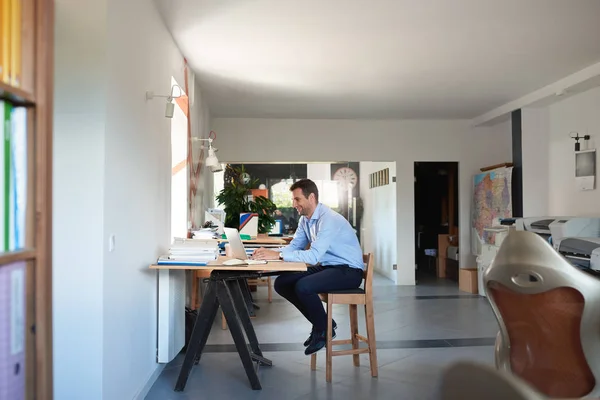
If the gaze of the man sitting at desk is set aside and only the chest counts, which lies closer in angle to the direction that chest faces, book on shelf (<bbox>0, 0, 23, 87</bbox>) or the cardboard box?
the book on shelf

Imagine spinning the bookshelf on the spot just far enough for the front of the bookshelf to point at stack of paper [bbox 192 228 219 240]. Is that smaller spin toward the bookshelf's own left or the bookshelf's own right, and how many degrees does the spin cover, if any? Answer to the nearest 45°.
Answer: approximately 90° to the bookshelf's own left

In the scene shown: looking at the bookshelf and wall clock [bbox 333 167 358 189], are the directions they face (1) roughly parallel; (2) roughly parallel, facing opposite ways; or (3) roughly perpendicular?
roughly perpendicular

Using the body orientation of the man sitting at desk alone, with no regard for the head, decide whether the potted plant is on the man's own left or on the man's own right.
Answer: on the man's own right

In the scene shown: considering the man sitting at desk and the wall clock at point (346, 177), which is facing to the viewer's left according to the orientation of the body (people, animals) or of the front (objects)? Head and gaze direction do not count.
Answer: the man sitting at desk

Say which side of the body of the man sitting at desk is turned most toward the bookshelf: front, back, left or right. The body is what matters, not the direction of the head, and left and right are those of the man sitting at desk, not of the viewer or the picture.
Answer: left

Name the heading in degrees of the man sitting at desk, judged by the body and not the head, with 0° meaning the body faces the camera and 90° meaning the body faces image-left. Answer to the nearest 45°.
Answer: approximately 90°

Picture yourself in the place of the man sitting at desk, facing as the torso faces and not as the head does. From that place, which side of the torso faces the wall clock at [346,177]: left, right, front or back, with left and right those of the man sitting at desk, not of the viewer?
right

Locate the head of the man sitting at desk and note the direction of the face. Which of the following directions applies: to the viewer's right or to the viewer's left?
to the viewer's left

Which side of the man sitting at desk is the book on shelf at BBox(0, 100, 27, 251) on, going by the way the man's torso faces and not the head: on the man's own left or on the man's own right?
on the man's own left

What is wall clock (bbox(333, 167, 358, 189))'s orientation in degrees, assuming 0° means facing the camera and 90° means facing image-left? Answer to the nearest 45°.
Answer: approximately 0°
